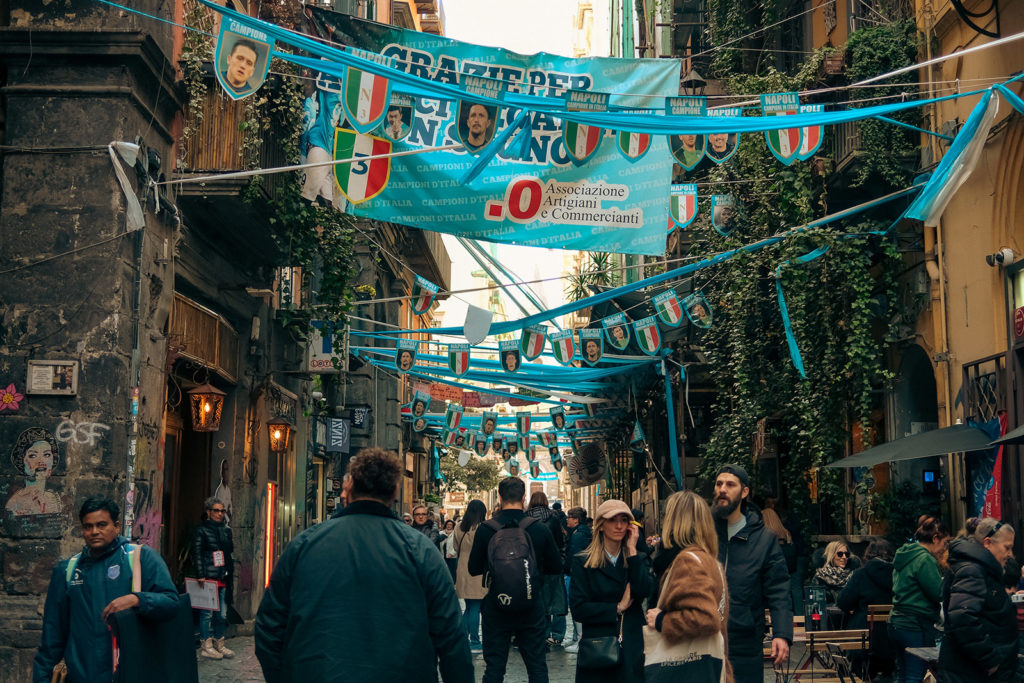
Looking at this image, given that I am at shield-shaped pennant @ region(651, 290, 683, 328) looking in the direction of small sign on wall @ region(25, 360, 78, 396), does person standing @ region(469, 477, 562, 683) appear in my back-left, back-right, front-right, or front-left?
front-left

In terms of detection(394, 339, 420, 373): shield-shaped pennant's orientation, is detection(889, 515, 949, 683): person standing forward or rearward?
forward

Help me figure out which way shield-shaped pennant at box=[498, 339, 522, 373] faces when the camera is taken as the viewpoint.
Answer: facing the viewer

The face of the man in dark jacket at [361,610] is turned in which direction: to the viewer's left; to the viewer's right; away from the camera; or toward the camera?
away from the camera

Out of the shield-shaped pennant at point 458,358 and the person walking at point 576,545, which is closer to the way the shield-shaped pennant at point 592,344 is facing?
the person walking

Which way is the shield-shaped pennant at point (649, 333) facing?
toward the camera

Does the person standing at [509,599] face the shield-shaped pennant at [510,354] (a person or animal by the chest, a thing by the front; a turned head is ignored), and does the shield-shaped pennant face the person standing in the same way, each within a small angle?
yes

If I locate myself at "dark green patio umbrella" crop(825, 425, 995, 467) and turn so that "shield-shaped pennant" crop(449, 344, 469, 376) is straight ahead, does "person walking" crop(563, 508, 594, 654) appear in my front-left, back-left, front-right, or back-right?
front-left

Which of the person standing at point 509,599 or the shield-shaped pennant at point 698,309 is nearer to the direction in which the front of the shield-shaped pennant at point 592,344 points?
the person standing

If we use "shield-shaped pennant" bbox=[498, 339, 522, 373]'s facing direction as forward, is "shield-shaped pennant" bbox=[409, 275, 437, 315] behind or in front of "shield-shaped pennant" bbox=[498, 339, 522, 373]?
in front

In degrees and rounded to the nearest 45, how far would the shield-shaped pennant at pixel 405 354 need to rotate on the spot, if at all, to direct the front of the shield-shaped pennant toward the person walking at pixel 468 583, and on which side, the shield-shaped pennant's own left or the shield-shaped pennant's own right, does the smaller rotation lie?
0° — it already faces them

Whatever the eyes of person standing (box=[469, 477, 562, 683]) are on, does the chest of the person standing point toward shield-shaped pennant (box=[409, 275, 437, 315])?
yes

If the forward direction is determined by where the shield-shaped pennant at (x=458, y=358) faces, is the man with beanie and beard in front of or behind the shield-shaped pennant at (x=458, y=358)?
in front

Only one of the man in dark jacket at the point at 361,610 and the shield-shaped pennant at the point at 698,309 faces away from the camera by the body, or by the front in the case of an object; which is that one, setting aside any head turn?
the man in dark jacket

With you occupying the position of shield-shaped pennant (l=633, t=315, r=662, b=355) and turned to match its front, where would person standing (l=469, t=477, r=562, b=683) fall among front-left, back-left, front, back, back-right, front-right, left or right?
front
